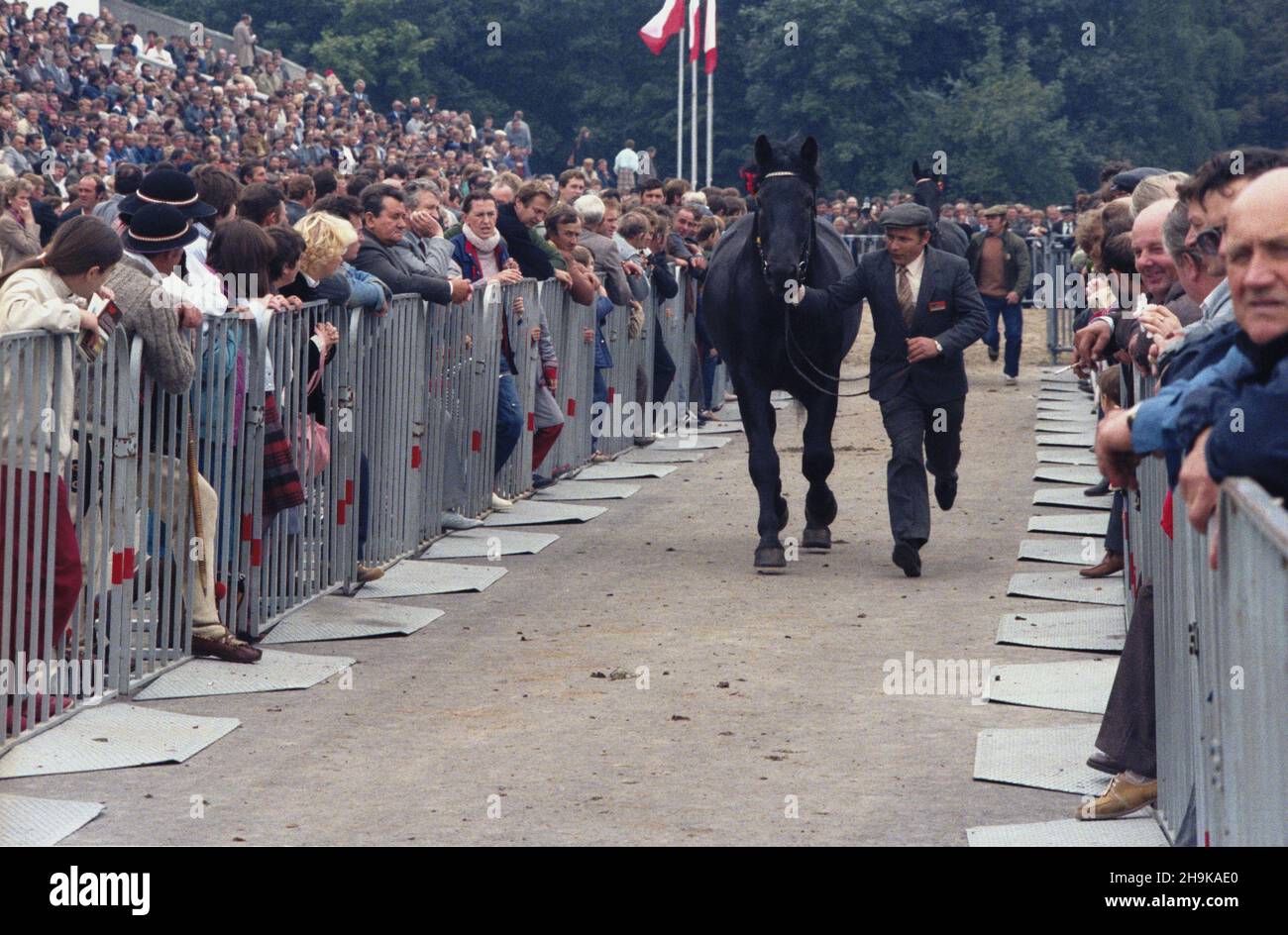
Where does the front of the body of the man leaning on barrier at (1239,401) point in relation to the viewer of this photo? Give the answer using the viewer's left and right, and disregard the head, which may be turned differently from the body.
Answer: facing the viewer and to the left of the viewer

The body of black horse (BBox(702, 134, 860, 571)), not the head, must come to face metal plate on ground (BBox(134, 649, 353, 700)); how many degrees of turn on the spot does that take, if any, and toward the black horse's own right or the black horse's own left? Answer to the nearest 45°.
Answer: approximately 45° to the black horse's own right

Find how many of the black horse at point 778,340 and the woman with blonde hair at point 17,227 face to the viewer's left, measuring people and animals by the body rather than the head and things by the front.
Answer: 0

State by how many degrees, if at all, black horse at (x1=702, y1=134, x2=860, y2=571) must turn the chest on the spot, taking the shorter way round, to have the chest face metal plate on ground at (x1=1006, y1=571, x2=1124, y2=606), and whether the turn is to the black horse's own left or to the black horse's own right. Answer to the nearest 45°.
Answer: approximately 45° to the black horse's own left

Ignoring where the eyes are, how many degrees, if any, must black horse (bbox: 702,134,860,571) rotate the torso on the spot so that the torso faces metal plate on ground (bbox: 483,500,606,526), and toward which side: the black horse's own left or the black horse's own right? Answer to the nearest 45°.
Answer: approximately 135° to the black horse's own right

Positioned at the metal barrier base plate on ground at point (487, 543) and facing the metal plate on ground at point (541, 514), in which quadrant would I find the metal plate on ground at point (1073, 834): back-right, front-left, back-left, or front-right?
back-right

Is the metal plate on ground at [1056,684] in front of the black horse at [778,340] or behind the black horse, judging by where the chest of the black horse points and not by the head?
in front

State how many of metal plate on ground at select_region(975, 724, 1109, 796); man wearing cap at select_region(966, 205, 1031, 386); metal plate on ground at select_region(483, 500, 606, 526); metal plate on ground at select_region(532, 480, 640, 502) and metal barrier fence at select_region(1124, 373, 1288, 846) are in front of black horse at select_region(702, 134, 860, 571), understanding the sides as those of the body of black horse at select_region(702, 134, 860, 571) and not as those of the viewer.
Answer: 2

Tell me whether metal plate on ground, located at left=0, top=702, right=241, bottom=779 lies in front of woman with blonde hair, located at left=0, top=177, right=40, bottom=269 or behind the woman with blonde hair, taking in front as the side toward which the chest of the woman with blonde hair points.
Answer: in front

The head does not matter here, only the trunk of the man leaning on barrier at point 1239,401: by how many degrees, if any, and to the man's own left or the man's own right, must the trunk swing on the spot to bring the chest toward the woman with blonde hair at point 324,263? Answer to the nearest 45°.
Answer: approximately 90° to the man's own right

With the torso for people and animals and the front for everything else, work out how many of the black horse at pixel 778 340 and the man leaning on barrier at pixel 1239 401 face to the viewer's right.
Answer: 0
